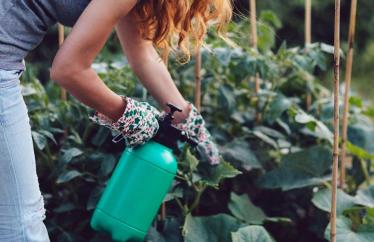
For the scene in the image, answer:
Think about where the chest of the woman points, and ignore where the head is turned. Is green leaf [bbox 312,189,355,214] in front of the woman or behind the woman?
in front

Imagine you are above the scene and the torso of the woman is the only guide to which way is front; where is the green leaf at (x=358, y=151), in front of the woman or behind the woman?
in front

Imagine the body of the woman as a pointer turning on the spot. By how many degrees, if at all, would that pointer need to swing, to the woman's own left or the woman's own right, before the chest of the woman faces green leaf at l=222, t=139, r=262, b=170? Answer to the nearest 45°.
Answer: approximately 45° to the woman's own left

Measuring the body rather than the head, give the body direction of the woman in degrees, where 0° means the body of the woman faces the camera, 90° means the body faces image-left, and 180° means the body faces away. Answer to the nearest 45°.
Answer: approximately 270°

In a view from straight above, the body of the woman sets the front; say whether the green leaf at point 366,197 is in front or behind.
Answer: in front

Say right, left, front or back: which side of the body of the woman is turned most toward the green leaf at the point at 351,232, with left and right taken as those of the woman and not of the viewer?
front
